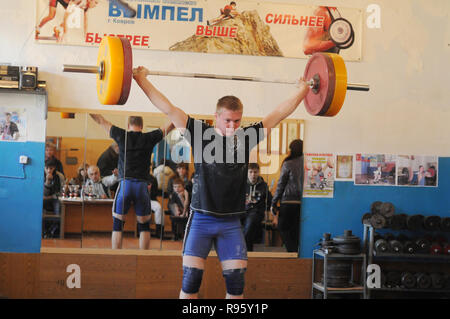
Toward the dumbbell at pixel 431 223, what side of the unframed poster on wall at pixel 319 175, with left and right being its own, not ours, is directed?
left

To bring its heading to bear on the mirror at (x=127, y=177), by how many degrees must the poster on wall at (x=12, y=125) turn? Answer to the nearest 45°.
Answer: approximately 90° to its left

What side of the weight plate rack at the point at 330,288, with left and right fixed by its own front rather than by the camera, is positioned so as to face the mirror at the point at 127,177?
right

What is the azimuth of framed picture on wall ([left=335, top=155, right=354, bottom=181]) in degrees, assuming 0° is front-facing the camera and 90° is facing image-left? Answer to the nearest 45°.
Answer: approximately 0°

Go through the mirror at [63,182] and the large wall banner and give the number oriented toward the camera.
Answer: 2

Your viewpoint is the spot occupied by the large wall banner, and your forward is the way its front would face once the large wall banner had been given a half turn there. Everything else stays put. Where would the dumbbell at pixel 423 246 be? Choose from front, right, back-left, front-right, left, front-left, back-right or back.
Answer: right

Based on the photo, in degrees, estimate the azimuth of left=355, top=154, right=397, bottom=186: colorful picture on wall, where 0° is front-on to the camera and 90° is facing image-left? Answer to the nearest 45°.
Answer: approximately 0°

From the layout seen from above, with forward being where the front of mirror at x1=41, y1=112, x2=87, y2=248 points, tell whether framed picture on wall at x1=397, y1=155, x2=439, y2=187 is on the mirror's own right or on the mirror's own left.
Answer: on the mirror's own left
